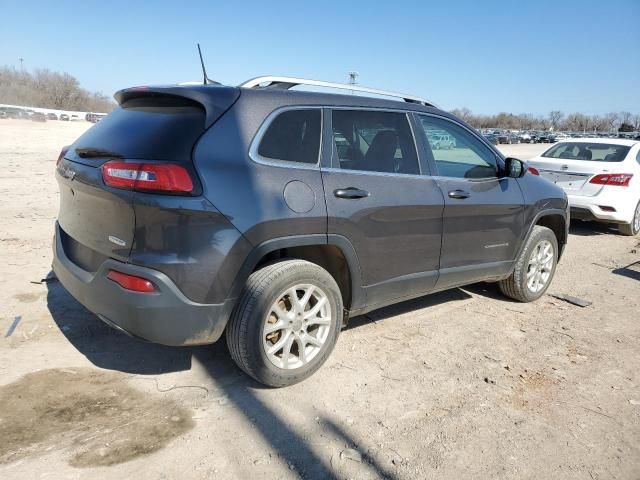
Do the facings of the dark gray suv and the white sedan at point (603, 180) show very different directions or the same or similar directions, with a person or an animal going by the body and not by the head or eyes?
same or similar directions

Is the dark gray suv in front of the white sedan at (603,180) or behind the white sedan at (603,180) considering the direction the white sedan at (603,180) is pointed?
behind

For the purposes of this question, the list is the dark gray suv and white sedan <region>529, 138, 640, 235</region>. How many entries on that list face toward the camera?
0

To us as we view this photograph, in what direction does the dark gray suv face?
facing away from the viewer and to the right of the viewer

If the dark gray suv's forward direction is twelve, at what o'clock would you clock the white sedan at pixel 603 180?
The white sedan is roughly at 12 o'clock from the dark gray suv.

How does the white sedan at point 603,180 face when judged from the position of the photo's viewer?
facing away from the viewer and to the right of the viewer
